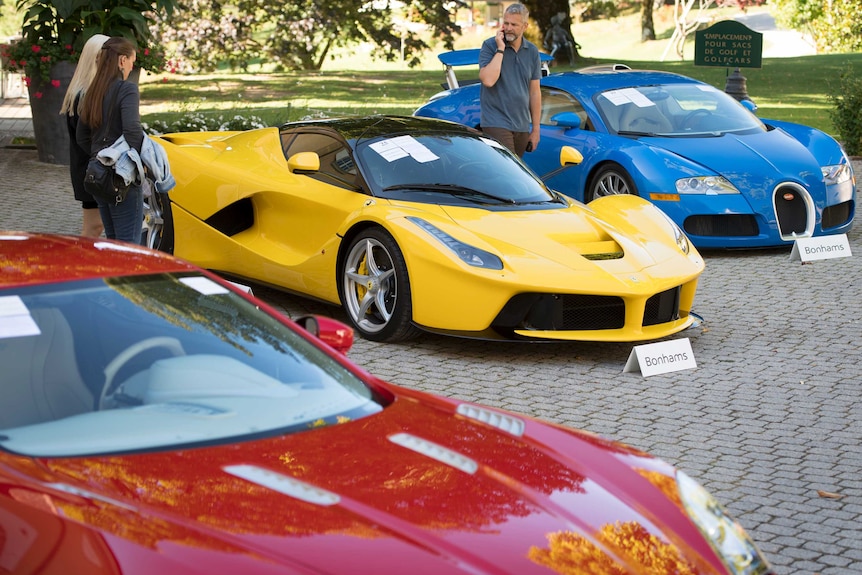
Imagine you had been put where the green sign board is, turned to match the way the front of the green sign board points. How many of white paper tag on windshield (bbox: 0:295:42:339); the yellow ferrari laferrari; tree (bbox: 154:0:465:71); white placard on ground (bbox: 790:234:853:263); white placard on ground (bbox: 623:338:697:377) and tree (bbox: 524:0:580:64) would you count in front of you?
4

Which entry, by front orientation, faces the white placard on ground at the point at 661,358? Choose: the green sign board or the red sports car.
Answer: the green sign board

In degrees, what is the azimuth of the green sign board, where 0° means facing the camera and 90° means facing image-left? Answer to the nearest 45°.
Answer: approximately 0°

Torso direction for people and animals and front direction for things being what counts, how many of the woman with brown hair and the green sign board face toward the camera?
1

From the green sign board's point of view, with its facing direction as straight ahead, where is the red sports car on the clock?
The red sports car is roughly at 12 o'clock from the green sign board.

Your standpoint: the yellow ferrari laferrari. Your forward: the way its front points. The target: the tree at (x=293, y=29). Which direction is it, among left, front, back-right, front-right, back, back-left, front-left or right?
back-left

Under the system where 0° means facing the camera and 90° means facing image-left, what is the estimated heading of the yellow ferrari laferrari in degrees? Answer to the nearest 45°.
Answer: approximately 315°

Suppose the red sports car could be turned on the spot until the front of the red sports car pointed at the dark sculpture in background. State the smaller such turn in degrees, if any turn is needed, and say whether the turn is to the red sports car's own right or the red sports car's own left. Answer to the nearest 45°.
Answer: approximately 135° to the red sports car's own left

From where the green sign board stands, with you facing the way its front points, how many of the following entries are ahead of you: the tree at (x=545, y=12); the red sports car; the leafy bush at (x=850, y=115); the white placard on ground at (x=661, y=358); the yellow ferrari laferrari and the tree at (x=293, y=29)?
3

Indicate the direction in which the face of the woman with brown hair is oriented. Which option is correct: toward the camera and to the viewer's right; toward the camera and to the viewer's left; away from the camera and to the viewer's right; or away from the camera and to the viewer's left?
away from the camera and to the viewer's right

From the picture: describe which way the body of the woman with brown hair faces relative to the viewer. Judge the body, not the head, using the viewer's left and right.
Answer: facing away from the viewer and to the right of the viewer

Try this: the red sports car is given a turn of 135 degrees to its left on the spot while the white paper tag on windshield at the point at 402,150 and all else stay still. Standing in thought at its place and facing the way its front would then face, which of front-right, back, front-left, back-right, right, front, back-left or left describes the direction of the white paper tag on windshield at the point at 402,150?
front
